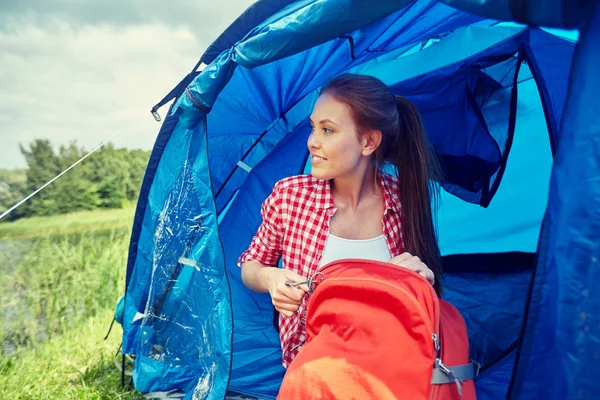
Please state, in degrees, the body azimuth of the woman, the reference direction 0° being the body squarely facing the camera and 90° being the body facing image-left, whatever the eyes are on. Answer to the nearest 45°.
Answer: approximately 0°

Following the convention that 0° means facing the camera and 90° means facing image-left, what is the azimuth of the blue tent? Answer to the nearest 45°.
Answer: approximately 0°
